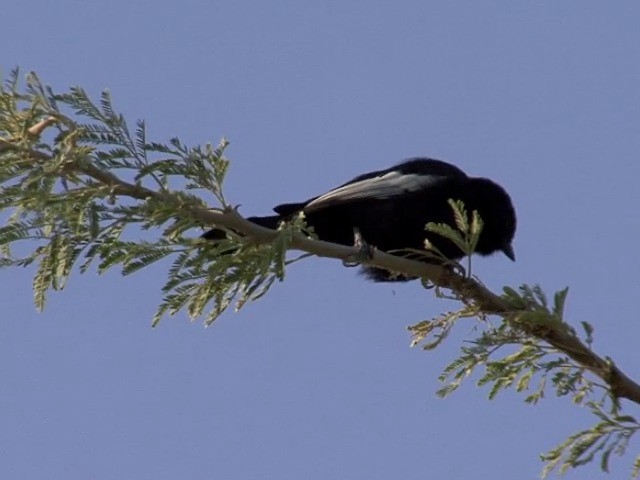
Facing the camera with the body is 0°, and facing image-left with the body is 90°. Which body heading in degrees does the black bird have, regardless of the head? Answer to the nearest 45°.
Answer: approximately 270°
